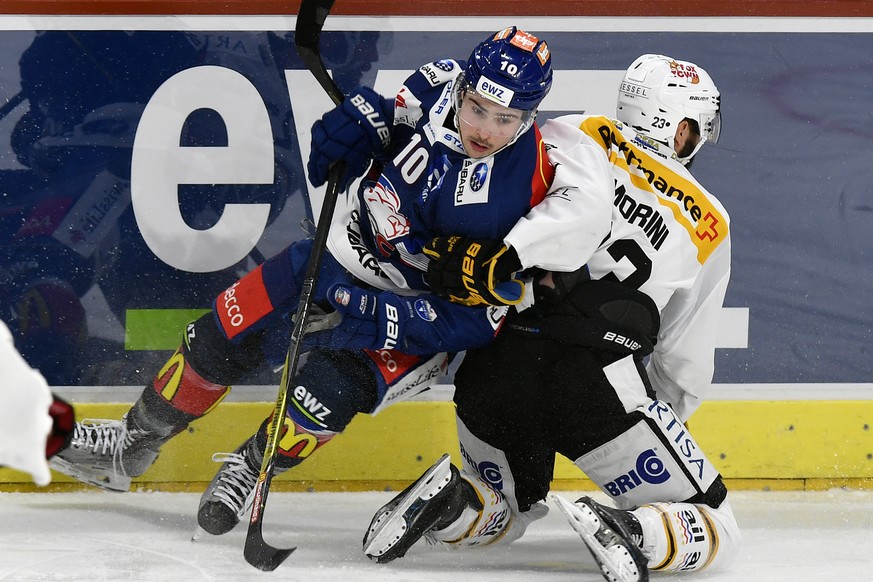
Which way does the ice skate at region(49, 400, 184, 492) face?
to the viewer's left
